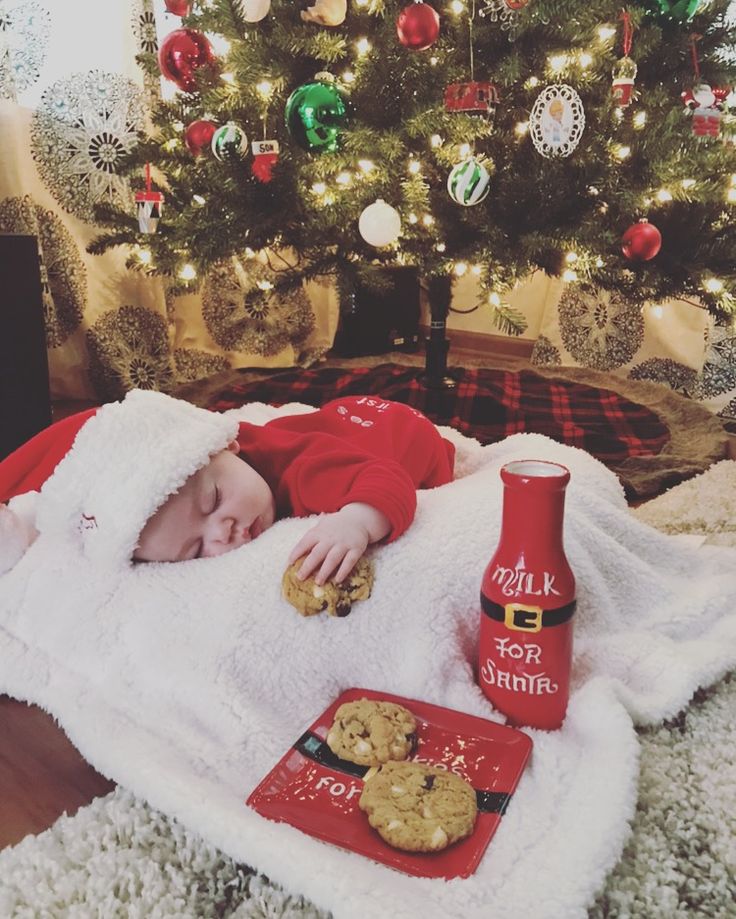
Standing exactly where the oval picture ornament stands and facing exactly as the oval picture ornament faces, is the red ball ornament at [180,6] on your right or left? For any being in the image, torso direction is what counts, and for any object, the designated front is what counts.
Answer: on your right

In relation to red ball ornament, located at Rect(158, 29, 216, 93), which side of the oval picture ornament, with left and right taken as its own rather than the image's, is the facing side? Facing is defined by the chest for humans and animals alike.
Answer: right

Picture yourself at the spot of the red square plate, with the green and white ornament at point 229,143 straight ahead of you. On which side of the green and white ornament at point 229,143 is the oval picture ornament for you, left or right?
right

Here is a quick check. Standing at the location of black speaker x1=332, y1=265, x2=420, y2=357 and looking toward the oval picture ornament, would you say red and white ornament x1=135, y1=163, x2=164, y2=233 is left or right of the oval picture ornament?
right

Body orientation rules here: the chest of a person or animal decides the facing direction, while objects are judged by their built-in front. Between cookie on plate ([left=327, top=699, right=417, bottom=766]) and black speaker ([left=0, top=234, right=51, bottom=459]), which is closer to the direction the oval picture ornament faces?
the cookie on plate

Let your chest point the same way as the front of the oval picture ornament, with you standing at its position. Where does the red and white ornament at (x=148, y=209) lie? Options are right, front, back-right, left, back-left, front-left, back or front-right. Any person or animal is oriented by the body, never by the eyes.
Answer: right

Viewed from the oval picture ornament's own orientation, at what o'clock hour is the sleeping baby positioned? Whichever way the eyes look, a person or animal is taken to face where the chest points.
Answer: The sleeping baby is roughly at 1 o'clock from the oval picture ornament.

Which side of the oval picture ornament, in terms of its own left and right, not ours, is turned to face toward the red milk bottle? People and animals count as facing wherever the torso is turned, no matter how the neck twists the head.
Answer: front

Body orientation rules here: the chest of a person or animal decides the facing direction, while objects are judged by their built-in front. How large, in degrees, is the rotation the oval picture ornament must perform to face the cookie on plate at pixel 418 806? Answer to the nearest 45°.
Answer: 0° — it already faces it

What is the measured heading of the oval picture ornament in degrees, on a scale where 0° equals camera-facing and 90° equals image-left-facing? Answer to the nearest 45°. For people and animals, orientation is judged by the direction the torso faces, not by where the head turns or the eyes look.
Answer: approximately 0°

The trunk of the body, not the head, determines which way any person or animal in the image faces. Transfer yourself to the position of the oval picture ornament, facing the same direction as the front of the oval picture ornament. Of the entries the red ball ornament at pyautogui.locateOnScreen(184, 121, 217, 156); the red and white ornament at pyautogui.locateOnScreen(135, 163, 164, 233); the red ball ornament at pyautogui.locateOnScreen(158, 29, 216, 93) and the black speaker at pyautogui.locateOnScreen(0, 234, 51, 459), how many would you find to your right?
4

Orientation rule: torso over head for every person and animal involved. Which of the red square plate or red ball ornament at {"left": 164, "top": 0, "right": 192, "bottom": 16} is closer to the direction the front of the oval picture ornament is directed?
the red square plate
